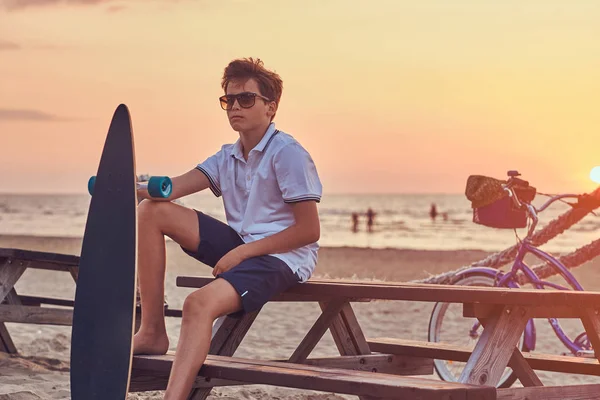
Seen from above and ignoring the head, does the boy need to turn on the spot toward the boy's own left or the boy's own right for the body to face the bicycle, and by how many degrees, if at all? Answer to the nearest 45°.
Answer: approximately 180°

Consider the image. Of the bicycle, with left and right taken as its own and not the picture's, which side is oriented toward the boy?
front

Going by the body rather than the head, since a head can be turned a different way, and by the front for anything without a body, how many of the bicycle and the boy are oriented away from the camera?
0

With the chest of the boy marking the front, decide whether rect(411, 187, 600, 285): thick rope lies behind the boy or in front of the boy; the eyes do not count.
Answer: behind

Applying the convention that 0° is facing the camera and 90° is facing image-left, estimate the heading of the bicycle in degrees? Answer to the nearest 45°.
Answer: approximately 45°

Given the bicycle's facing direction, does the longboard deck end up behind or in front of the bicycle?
in front

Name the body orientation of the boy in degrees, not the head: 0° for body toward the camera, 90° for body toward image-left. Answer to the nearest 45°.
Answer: approximately 45°
